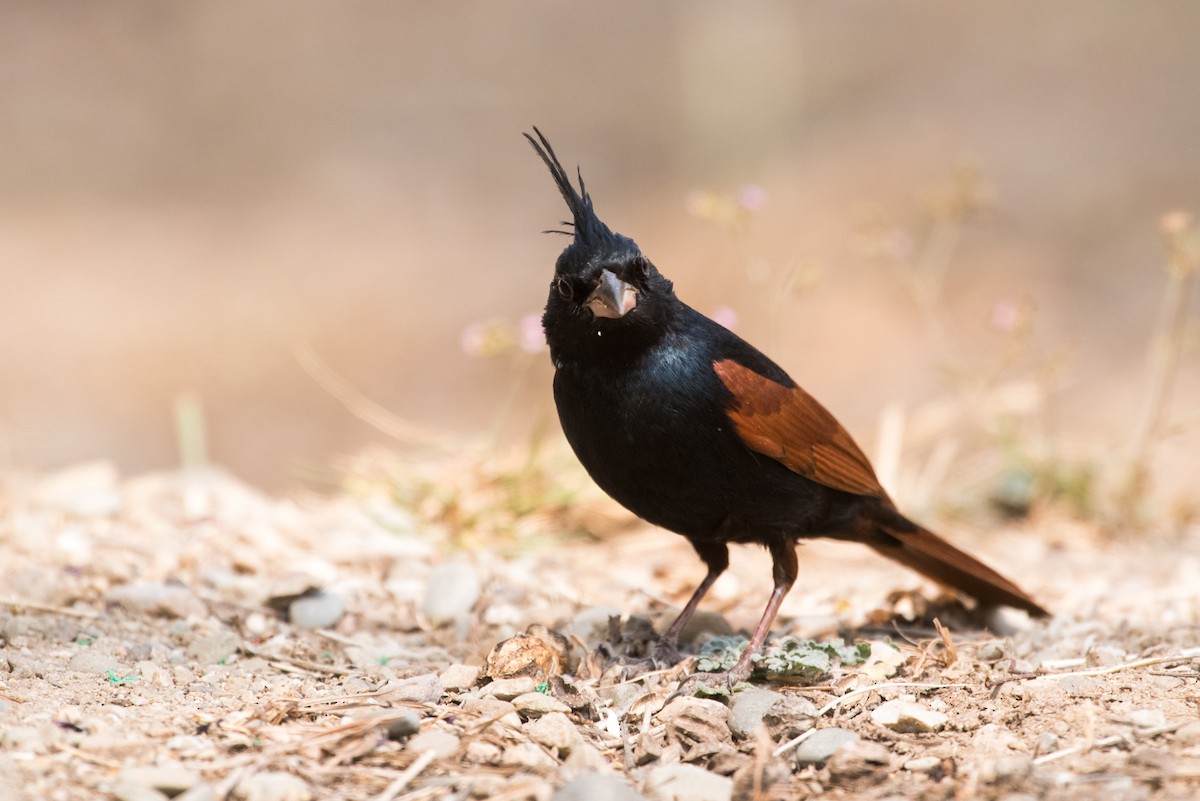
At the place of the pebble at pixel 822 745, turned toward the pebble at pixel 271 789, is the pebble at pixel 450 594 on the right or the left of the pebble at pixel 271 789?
right

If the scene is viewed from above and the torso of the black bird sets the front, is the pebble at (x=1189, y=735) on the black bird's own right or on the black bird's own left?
on the black bird's own left

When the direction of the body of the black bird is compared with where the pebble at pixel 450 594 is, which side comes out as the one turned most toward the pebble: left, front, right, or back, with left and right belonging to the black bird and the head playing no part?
right

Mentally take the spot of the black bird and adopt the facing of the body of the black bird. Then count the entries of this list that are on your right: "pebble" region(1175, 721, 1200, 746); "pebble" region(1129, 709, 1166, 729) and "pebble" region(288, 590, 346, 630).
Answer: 1

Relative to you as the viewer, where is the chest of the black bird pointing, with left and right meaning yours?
facing the viewer and to the left of the viewer

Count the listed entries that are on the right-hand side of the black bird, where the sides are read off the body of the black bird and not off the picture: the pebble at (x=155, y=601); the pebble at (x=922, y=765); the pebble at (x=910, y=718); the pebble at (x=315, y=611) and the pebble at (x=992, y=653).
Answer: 2

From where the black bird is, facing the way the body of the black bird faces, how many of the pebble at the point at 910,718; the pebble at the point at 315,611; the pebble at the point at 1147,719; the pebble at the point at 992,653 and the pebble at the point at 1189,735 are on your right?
1

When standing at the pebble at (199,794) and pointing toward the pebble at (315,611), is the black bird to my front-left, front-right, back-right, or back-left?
front-right

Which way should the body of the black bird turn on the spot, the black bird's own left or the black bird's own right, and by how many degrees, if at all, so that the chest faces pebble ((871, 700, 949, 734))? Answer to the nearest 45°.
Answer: approximately 135° to the black bird's own left

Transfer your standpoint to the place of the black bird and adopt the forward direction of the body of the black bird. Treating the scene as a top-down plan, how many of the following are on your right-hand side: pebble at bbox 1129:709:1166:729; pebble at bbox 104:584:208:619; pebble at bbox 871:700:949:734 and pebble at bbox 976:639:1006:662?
1
